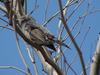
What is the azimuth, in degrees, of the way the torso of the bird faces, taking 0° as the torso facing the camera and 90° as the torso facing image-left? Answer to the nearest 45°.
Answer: approximately 90°
